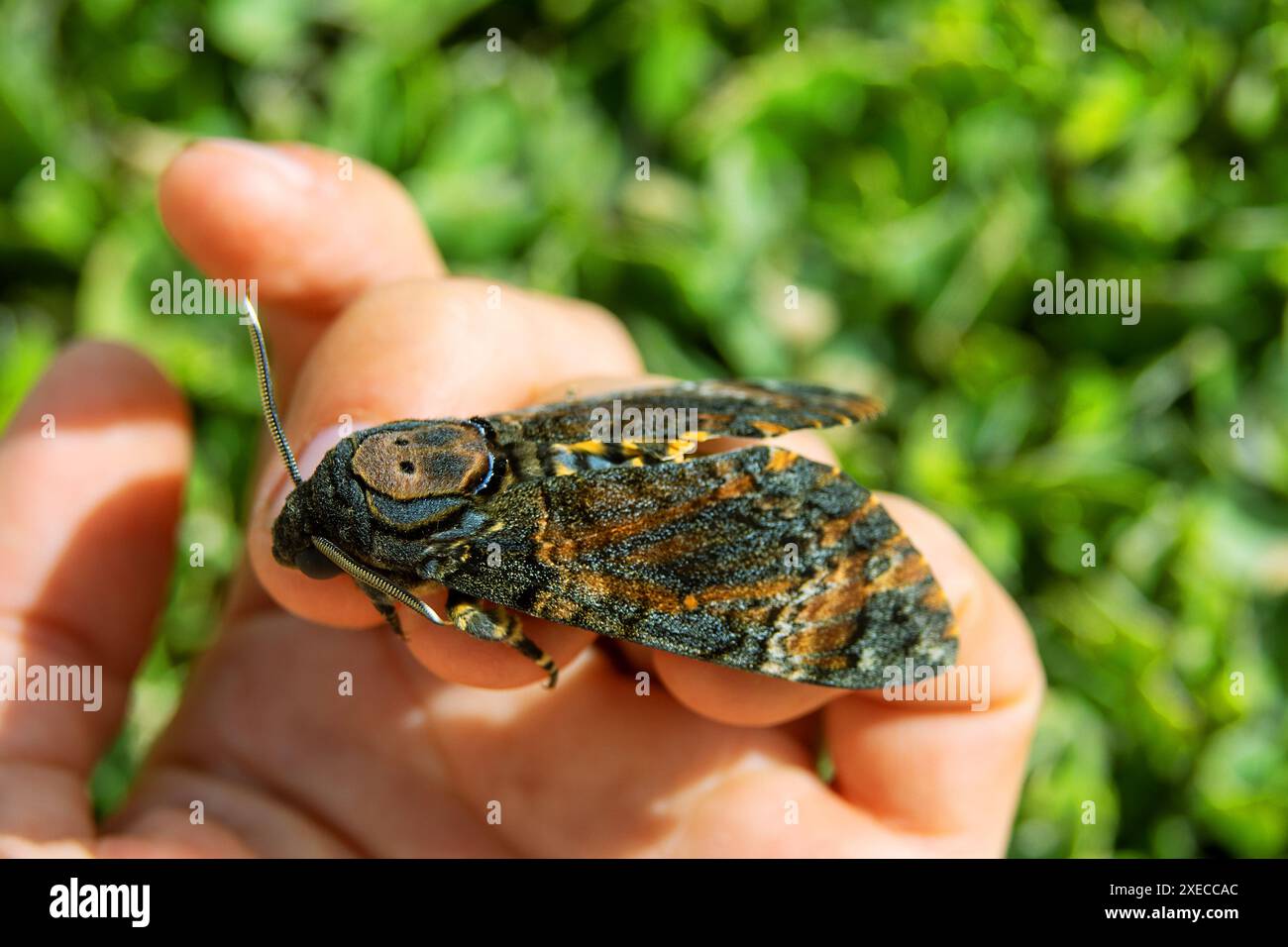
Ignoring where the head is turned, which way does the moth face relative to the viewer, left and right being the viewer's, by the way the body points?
facing to the left of the viewer
